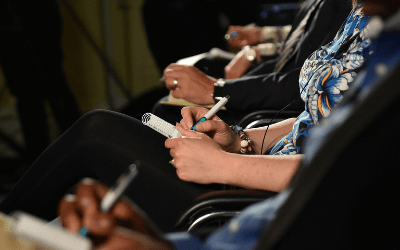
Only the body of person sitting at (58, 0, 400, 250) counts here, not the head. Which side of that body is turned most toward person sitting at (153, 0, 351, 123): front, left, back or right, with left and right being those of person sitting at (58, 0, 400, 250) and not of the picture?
right

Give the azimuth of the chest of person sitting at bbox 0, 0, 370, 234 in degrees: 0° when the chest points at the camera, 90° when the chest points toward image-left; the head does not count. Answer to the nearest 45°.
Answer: approximately 90°

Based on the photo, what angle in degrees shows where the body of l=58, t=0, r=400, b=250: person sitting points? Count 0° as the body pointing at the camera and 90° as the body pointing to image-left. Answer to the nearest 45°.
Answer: approximately 90°

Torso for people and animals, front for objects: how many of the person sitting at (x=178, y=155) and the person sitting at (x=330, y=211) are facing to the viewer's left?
2

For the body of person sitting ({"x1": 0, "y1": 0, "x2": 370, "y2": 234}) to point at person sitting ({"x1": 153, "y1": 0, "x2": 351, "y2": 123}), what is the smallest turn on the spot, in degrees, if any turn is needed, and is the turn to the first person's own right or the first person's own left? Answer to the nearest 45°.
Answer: approximately 135° to the first person's own right

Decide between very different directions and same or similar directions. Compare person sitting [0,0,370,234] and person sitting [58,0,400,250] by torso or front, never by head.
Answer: same or similar directions
